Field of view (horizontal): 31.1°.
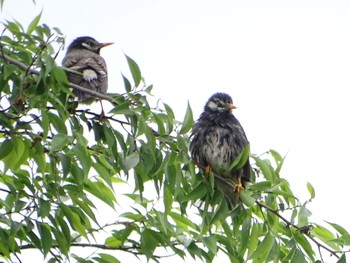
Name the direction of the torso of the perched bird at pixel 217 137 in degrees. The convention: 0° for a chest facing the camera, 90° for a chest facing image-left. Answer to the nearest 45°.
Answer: approximately 0°

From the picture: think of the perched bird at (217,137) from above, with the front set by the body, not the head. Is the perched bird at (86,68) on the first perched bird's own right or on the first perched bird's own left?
on the first perched bird's own right
